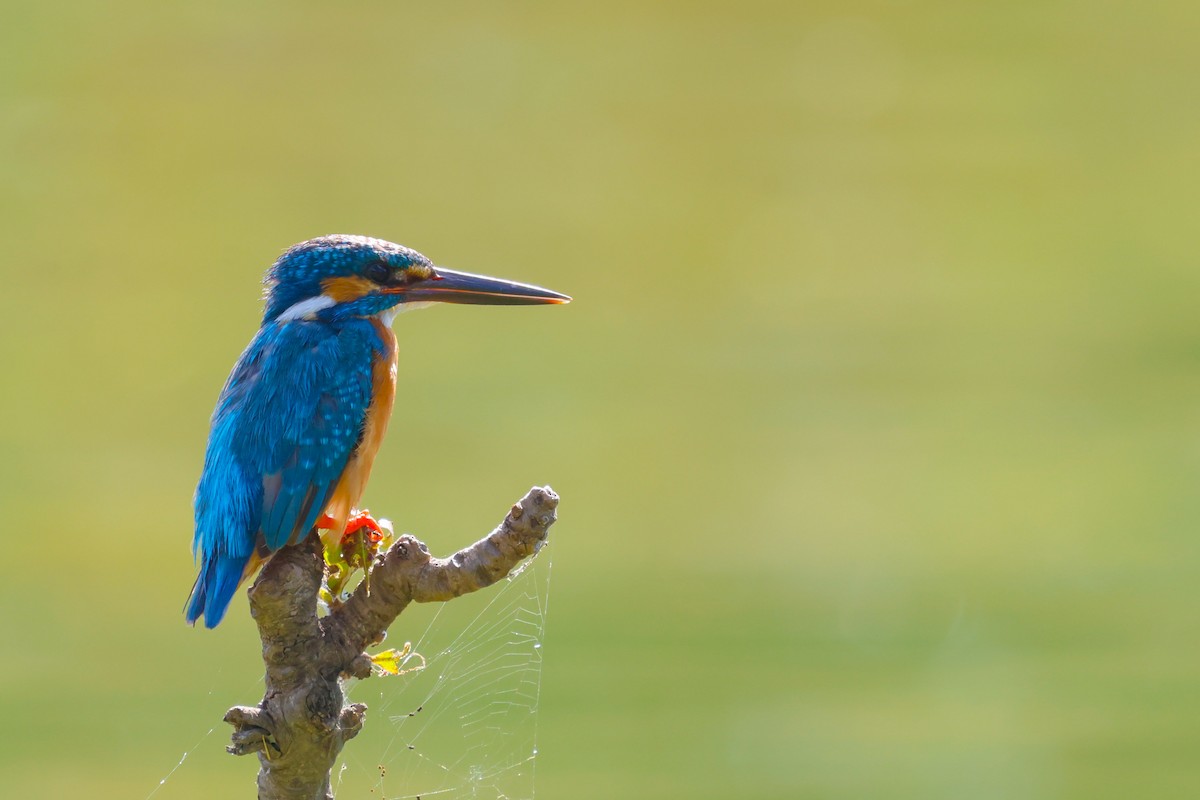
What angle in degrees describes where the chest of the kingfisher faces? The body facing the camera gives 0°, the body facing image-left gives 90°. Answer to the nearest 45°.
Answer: approximately 270°
